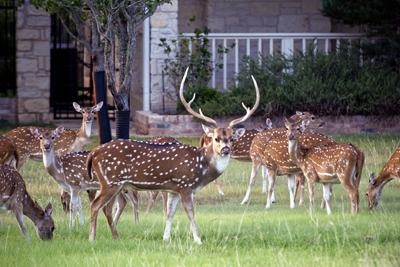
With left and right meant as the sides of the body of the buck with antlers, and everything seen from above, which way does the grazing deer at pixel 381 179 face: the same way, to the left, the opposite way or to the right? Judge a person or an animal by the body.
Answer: the opposite way

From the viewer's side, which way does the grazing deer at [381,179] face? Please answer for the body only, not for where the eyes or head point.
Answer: to the viewer's left

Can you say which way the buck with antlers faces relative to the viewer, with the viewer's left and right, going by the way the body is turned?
facing to the right of the viewer

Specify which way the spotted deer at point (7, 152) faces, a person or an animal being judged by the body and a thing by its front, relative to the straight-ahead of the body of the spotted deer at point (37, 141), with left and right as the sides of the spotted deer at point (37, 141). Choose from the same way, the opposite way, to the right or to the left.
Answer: the opposite way

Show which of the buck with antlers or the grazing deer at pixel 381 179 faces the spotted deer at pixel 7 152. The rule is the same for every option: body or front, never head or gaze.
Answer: the grazing deer

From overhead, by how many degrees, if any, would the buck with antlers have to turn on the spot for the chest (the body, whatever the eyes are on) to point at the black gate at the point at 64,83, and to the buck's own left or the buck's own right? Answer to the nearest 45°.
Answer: approximately 90° to the buck's own left

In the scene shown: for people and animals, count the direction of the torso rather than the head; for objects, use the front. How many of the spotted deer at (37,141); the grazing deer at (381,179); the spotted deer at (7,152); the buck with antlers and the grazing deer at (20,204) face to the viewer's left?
2

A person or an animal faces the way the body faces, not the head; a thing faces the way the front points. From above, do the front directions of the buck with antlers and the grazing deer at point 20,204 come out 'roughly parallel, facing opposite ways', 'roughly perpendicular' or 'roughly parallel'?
roughly parallel

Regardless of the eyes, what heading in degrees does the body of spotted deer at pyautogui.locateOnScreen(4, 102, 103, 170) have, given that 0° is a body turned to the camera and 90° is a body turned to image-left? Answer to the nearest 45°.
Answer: approximately 270°

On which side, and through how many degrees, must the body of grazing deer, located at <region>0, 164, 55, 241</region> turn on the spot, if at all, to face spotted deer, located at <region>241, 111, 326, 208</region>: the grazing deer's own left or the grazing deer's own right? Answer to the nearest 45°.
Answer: approximately 45° to the grazing deer's own left

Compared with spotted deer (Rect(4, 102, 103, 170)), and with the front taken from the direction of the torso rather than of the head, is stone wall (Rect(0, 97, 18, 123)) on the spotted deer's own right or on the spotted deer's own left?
on the spotted deer's own left

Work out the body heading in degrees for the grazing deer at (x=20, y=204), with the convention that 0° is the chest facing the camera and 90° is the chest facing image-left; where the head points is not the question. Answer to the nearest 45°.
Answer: approximately 270°
